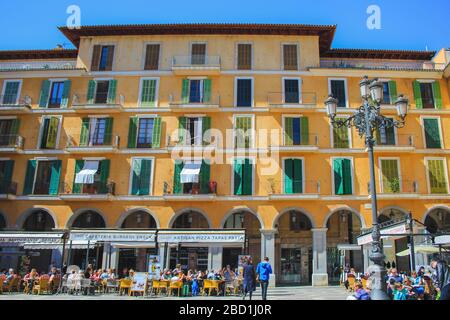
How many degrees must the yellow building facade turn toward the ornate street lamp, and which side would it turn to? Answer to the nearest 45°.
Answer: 0° — it already faces it

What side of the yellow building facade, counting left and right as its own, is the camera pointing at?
front
